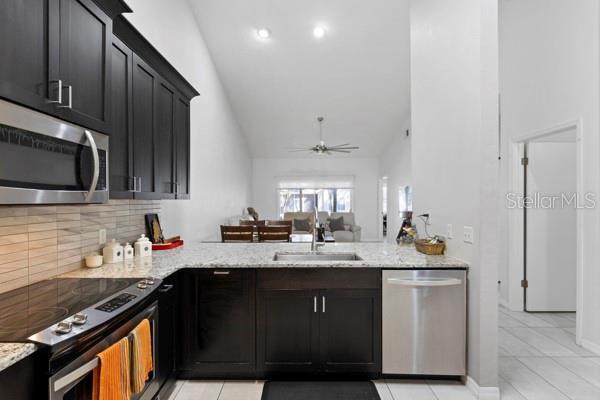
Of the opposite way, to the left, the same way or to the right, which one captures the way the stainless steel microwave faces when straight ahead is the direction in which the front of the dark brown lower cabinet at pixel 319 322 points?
to the left

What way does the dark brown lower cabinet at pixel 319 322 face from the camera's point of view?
toward the camera

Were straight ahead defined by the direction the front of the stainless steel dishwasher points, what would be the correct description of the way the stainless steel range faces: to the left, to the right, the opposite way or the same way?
to the left

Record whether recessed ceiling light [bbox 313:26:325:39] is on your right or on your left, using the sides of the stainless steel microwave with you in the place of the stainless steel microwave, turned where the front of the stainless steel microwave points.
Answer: on your left

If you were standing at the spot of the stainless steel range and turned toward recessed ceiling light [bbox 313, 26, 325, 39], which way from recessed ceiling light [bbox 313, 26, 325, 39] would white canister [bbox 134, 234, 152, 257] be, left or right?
left

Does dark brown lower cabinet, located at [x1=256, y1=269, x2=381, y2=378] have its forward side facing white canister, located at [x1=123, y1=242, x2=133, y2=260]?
no

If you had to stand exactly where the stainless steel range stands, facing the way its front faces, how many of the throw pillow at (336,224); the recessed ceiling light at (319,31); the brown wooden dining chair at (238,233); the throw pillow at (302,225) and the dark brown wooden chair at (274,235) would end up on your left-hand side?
5

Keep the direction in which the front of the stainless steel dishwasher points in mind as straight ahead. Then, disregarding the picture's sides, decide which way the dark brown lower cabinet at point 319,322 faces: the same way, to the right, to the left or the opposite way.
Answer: the same way

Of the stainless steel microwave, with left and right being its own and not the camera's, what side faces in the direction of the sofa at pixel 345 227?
left

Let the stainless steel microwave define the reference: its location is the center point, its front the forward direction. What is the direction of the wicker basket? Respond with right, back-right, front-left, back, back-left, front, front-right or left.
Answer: front-left

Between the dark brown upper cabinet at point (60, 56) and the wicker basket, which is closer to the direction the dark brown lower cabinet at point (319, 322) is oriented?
the dark brown upper cabinet

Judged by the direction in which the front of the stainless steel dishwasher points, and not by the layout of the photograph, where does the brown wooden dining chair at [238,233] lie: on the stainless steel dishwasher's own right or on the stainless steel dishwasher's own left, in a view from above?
on the stainless steel dishwasher's own right

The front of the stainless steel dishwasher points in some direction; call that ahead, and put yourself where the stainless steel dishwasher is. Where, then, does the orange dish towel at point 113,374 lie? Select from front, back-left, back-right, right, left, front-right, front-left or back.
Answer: front-right

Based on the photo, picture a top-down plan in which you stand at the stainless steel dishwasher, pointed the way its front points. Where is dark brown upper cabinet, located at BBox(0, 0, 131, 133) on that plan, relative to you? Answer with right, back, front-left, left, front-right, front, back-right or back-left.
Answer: front-right

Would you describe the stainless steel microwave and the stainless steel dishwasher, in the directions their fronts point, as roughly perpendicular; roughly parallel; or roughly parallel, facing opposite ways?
roughly perpendicular

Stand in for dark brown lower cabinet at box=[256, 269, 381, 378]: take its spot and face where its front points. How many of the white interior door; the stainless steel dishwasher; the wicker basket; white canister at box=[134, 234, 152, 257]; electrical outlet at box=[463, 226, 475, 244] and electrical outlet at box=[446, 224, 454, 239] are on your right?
1

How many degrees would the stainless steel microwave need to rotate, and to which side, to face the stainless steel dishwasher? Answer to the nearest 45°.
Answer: approximately 45° to its left

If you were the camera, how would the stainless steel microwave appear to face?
facing the viewer and to the right of the viewer

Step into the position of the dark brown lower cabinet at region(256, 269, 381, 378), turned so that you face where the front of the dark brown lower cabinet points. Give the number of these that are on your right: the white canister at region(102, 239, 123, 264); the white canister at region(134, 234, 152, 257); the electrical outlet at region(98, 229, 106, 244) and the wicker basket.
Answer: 3

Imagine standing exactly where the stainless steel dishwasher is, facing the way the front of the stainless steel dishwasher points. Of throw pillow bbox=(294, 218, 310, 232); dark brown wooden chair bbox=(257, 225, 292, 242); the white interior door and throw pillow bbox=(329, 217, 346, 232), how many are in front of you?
0

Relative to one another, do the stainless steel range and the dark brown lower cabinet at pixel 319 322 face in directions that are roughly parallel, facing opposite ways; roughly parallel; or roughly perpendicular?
roughly perpendicular

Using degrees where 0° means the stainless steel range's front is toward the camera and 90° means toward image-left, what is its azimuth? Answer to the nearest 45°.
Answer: approximately 315°

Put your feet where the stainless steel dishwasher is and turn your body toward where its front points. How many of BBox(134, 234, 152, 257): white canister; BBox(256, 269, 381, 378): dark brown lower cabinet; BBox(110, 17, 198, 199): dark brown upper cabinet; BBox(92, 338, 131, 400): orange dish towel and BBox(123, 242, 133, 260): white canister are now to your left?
0
